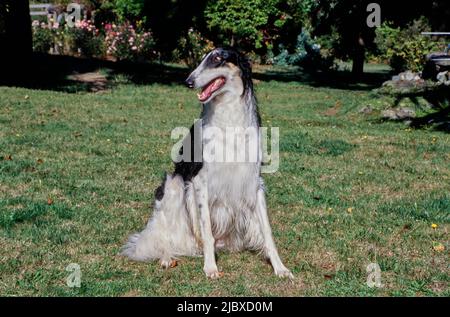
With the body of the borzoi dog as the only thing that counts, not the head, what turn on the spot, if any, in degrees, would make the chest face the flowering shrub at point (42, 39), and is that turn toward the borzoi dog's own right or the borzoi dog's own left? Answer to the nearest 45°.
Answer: approximately 135° to the borzoi dog's own left

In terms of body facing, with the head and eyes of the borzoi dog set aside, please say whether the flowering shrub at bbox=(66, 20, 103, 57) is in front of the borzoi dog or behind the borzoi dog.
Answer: behind

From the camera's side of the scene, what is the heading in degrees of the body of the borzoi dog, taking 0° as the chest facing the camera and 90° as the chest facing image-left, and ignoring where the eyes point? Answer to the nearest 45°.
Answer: approximately 315°

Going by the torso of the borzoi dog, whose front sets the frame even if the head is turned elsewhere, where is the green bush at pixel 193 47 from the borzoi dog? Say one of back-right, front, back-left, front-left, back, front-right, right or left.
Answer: back-left

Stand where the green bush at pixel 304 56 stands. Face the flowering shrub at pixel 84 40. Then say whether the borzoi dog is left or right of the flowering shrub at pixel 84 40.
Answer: left

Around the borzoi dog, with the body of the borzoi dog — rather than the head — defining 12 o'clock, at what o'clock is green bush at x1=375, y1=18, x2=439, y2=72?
The green bush is roughly at 8 o'clock from the borzoi dog.

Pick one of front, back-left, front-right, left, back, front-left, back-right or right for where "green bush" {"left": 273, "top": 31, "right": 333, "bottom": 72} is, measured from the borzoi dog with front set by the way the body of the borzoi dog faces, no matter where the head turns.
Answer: back-left
